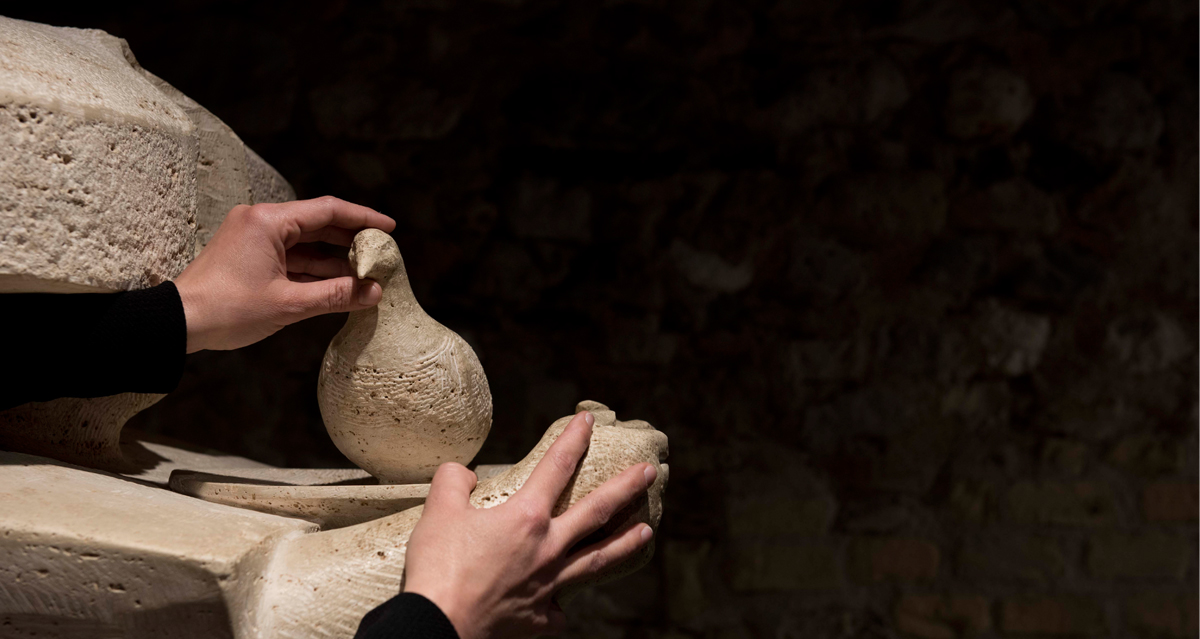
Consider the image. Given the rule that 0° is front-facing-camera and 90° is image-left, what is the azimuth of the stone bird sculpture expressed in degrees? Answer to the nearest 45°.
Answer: approximately 45°
